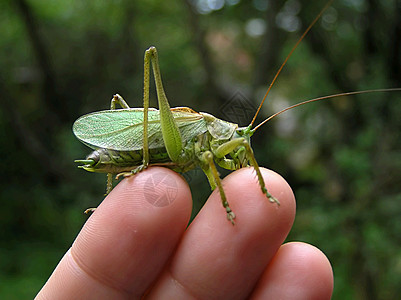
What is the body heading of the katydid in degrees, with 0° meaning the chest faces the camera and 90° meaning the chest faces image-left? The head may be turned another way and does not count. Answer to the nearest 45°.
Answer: approximately 270°
